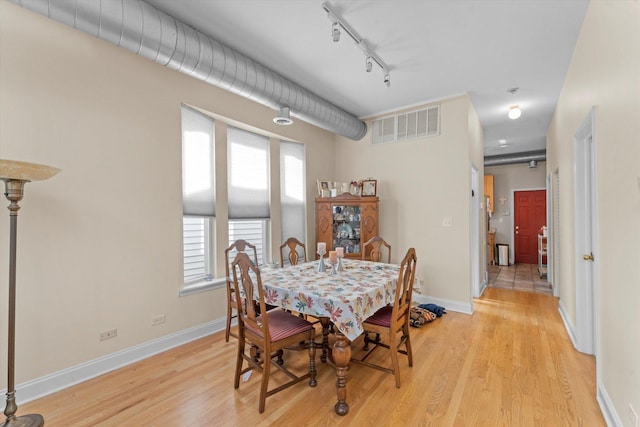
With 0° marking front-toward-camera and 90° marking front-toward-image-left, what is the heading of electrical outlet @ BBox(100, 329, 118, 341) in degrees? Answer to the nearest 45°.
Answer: approximately 315°

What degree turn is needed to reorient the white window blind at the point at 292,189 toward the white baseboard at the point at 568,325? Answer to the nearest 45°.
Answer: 0° — it already faces it

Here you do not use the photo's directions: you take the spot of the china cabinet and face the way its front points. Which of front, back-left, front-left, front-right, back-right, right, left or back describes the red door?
back-left

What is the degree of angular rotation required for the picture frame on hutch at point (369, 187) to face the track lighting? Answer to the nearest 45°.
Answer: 0° — it already faces it

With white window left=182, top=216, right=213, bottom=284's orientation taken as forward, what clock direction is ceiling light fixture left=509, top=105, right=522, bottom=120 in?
The ceiling light fixture is roughly at 11 o'clock from the white window.

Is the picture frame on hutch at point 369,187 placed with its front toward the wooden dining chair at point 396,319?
yes

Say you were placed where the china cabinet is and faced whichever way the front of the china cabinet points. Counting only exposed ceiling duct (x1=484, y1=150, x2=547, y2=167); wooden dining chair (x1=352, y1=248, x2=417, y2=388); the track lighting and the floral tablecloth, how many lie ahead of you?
3

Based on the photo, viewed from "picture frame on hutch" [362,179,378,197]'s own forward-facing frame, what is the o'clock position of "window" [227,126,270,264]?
The window is roughly at 2 o'clock from the picture frame on hutch.

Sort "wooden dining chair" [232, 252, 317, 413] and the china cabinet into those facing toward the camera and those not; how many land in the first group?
1

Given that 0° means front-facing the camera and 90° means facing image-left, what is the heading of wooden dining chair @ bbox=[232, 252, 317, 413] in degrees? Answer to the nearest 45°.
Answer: approximately 225°

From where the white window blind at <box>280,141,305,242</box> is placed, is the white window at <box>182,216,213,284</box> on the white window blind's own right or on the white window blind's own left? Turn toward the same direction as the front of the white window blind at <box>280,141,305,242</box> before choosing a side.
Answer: on the white window blind's own right
